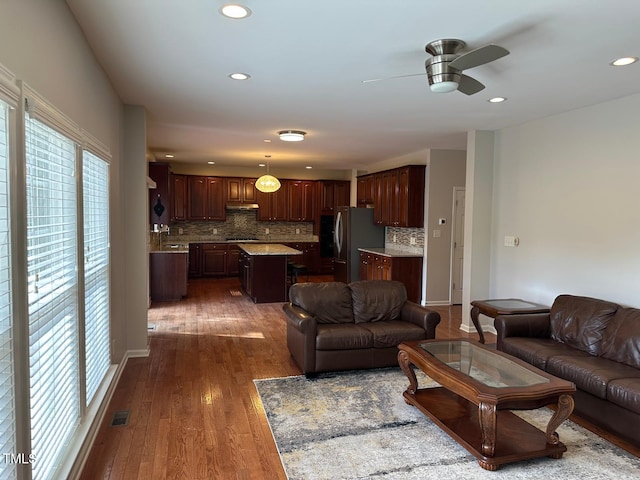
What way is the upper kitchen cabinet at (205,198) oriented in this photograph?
toward the camera

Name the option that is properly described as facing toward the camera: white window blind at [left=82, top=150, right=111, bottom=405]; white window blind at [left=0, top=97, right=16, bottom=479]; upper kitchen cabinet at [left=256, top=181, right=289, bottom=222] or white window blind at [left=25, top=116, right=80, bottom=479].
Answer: the upper kitchen cabinet

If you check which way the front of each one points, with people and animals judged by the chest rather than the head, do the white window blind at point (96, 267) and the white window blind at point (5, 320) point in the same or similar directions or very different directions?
same or similar directions

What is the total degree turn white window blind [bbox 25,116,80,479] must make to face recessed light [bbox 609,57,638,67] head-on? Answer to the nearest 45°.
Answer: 0° — it already faces it

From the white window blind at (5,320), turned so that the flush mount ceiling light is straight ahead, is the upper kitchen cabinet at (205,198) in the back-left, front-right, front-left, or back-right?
front-left

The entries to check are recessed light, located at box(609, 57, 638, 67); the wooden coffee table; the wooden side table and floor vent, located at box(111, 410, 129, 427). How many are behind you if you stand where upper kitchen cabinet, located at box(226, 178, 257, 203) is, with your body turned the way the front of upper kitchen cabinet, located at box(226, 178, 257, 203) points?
0

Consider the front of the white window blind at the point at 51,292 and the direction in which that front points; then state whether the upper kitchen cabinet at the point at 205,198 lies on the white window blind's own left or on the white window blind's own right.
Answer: on the white window blind's own left

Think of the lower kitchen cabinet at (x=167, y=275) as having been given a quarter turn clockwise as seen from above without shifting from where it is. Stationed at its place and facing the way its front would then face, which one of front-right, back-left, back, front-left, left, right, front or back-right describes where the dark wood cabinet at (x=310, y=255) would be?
back-left

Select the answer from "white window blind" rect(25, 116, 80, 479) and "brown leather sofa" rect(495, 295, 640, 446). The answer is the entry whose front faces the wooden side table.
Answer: the white window blind

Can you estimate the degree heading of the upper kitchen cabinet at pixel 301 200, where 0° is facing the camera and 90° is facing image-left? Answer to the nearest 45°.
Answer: approximately 0°

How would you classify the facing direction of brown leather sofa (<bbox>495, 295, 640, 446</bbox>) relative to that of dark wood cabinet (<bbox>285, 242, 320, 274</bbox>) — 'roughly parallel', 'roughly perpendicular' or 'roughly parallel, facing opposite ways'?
roughly perpendicular

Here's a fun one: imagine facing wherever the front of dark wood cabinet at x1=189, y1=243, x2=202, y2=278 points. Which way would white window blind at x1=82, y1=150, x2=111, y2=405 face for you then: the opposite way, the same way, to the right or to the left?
to the left

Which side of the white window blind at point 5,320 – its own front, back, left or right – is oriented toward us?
right

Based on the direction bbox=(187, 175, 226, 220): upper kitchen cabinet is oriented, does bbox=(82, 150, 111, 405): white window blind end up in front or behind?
in front

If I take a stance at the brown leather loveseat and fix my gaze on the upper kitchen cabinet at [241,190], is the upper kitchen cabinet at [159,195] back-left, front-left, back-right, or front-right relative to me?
front-left

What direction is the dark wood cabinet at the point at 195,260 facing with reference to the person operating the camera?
facing the viewer

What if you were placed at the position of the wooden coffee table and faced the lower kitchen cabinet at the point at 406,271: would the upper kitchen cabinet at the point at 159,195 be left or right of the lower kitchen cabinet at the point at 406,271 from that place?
left
